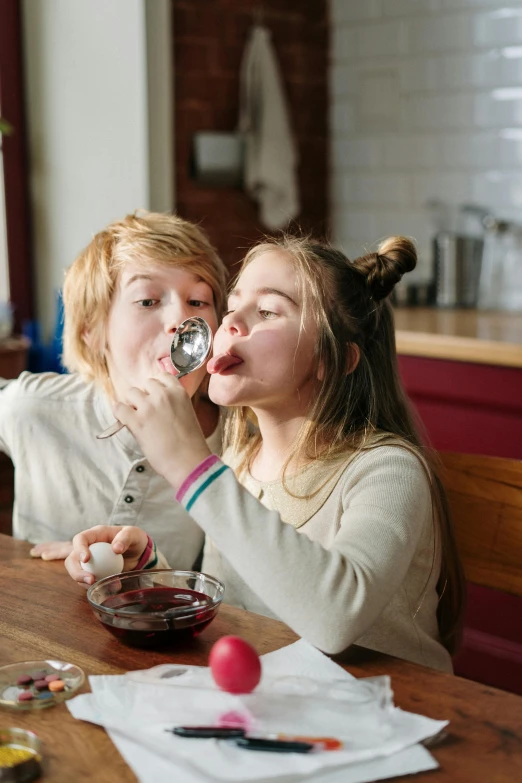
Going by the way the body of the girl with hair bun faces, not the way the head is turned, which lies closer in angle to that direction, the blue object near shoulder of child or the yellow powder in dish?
the yellow powder in dish

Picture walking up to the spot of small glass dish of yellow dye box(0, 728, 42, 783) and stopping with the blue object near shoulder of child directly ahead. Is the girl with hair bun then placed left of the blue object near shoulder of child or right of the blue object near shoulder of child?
right

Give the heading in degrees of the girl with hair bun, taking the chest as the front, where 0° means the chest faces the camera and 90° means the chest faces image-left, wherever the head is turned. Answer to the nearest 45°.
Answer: approximately 45°

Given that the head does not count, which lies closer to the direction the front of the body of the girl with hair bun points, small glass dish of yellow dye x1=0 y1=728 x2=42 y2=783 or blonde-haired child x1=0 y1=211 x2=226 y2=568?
the small glass dish of yellow dye

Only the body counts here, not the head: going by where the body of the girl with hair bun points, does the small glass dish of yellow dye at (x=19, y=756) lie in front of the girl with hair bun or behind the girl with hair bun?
in front

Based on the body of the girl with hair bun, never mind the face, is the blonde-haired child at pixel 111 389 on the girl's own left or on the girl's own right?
on the girl's own right
